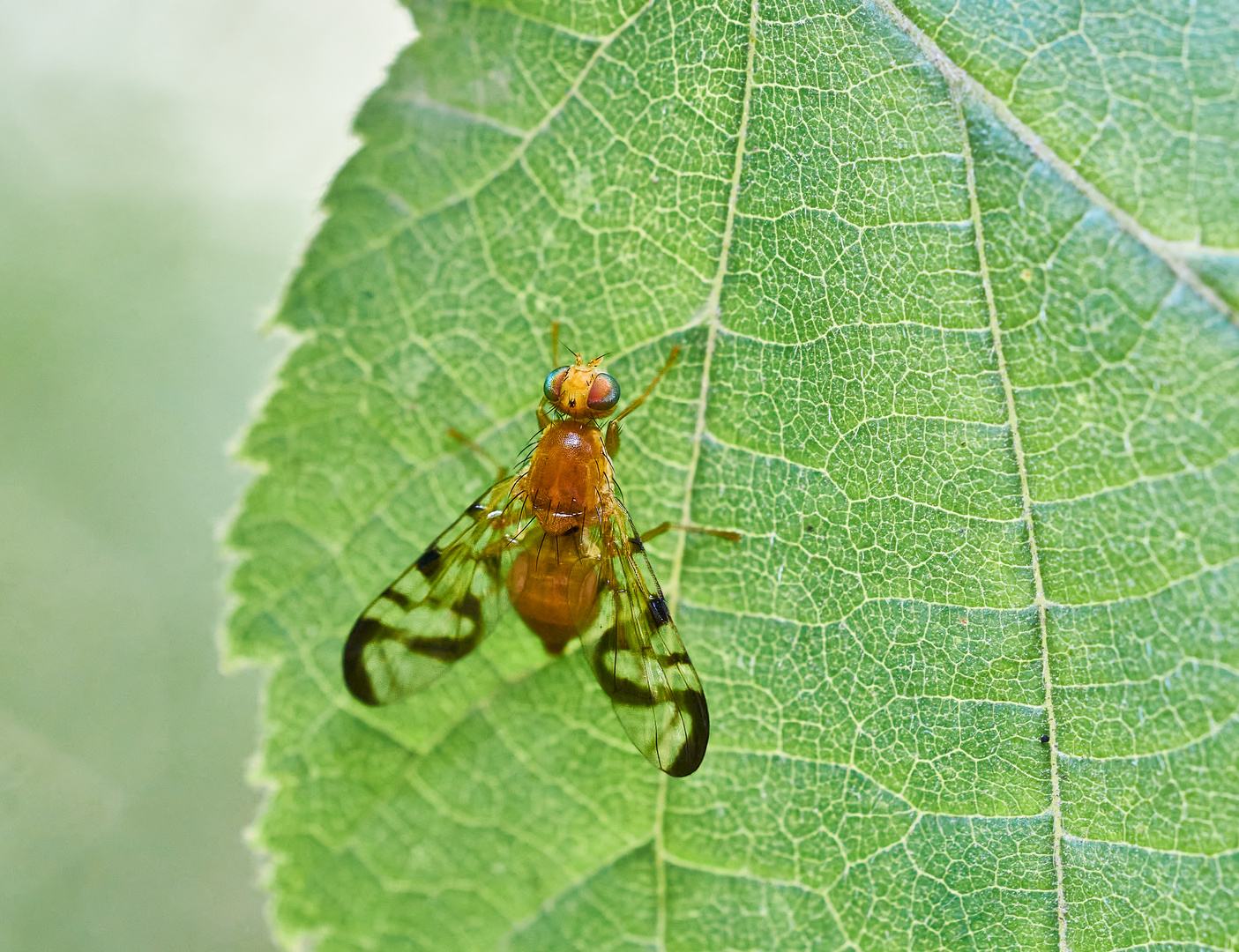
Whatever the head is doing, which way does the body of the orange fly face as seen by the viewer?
away from the camera
